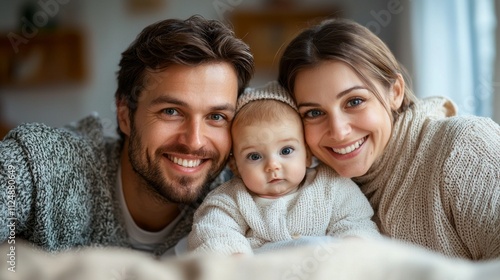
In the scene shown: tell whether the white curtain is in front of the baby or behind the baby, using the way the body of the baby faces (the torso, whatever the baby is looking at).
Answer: behind

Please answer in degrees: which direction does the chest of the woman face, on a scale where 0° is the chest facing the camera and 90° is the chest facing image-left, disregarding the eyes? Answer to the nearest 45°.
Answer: approximately 45°

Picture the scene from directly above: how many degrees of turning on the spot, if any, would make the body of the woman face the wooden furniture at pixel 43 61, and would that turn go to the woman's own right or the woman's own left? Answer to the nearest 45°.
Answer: approximately 90° to the woman's own right

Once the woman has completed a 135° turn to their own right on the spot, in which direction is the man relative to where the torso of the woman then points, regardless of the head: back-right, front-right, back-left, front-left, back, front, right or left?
left

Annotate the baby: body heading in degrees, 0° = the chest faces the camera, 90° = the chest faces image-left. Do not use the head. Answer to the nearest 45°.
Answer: approximately 0°
